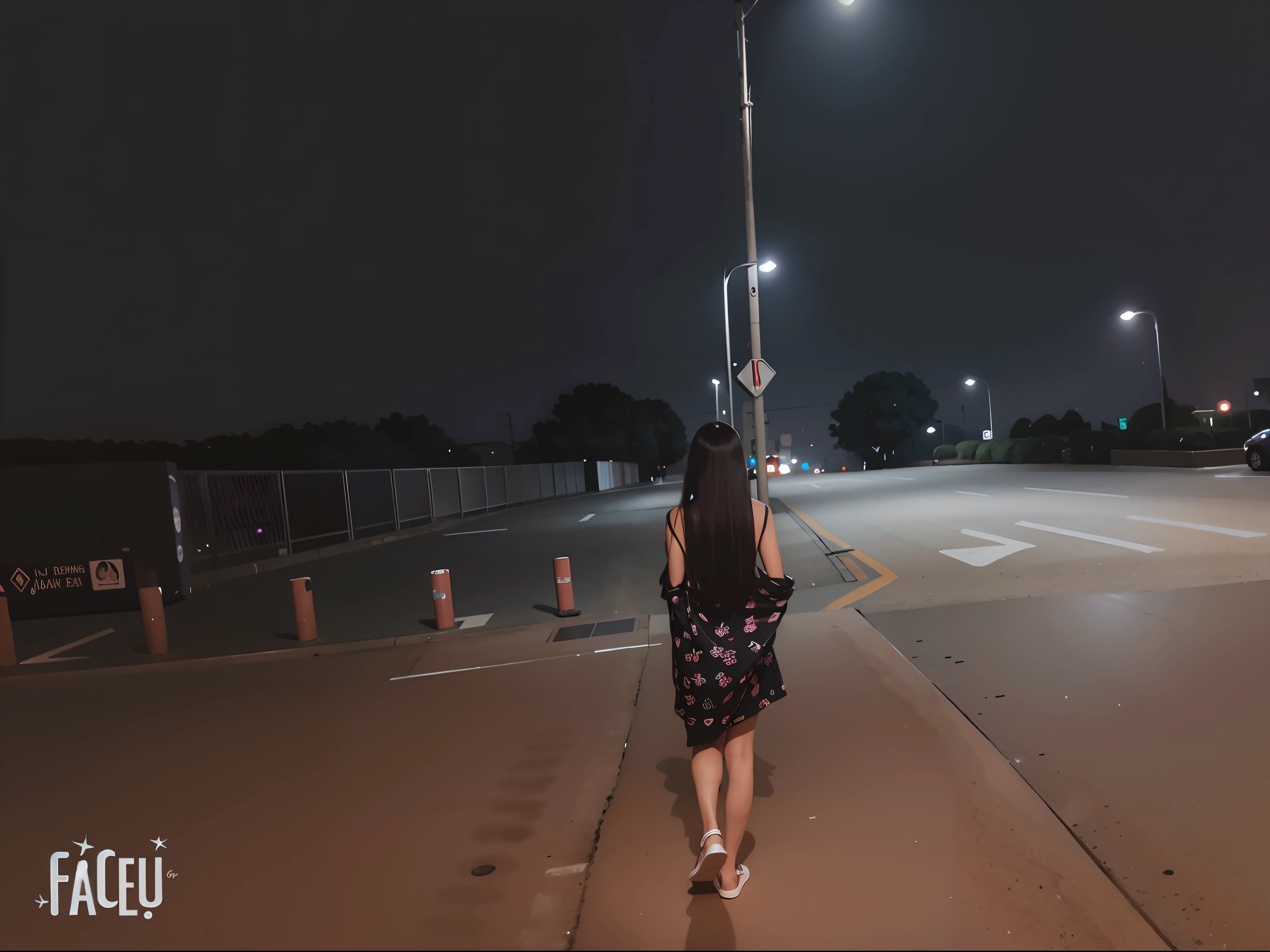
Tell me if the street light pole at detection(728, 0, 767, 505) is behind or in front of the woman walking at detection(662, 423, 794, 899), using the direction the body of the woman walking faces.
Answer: in front

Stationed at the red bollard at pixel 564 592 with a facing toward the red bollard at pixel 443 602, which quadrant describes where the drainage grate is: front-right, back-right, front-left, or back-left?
back-left

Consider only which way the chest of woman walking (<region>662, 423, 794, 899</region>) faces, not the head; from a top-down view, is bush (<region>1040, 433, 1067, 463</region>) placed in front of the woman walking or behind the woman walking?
in front

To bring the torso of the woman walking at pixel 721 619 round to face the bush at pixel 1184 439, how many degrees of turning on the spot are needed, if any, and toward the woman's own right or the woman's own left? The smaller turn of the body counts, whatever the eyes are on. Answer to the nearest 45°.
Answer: approximately 45° to the woman's own right

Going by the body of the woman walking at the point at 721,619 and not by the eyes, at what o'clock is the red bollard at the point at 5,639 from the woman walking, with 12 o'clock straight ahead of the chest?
The red bollard is roughly at 10 o'clock from the woman walking.

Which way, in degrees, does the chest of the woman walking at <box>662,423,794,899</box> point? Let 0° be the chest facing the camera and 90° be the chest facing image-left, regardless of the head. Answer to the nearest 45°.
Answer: approximately 180°

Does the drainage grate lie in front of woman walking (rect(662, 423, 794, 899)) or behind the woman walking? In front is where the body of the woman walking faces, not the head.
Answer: in front

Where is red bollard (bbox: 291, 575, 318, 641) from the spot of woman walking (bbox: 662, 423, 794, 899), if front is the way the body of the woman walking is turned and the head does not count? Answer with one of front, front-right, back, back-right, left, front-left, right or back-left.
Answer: front-left

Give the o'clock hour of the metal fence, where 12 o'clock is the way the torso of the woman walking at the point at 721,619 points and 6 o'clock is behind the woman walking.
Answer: The metal fence is roughly at 11 o'clock from the woman walking.

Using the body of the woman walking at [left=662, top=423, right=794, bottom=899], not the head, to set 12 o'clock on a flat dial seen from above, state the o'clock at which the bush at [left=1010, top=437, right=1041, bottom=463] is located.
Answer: The bush is roughly at 1 o'clock from the woman walking.

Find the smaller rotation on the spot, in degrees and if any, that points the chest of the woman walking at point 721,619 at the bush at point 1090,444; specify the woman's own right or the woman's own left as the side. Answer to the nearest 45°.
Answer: approximately 45° to the woman's own right

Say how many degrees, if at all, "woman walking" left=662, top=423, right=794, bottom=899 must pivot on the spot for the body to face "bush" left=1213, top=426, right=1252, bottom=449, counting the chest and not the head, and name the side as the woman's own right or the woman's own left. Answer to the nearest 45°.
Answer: approximately 45° to the woman's own right
